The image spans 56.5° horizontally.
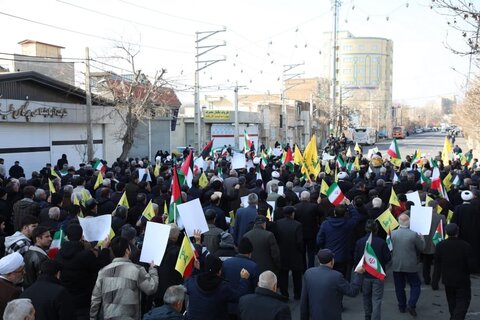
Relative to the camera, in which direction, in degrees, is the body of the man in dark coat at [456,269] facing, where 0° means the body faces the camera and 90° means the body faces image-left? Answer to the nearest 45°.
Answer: approximately 180°

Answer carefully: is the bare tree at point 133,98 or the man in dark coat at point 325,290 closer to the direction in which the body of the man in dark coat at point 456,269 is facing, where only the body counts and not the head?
the bare tree

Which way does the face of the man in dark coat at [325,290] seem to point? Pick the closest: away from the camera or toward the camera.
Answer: away from the camera

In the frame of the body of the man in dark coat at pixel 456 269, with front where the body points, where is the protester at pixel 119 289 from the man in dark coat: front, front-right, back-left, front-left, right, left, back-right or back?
back-left

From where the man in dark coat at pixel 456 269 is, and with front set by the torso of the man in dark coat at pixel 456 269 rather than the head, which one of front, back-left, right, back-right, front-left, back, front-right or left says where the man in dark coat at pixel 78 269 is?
back-left

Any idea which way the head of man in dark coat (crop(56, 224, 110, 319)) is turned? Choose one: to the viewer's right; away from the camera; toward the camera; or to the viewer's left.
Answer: away from the camera

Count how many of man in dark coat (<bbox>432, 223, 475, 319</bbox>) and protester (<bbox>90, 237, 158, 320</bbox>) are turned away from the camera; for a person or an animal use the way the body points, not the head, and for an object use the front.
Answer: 2

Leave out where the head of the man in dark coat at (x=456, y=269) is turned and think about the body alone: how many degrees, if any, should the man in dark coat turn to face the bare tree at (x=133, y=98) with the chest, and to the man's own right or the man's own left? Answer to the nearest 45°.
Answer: approximately 45° to the man's own left

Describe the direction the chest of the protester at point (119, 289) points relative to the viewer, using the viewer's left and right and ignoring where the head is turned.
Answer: facing away from the viewer
